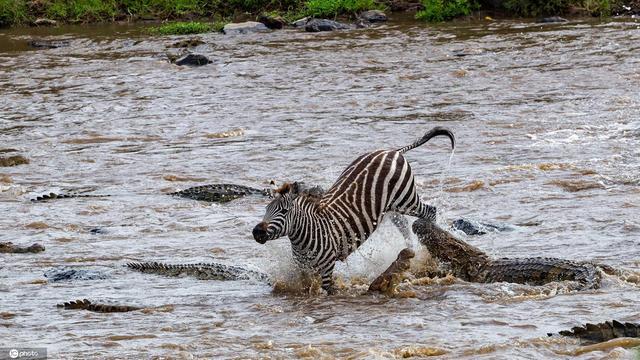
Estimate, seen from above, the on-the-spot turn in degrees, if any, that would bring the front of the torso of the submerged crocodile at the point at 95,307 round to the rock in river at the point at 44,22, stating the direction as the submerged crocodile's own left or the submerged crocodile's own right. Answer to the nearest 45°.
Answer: approximately 90° to the submerged crocodile's own left

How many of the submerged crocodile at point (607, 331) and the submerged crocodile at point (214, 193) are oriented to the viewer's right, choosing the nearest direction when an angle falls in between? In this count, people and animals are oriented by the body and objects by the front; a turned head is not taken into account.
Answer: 1

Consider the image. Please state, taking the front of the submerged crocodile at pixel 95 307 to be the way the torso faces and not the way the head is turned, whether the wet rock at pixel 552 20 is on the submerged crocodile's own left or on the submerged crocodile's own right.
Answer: on the submerged crocodile's own left

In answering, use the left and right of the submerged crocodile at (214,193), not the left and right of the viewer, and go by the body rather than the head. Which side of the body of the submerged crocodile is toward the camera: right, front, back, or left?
right

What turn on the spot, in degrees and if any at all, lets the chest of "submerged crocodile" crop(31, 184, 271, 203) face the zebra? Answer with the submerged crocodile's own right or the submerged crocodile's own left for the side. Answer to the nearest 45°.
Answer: approximately 90° to the submerged crocodile's own right

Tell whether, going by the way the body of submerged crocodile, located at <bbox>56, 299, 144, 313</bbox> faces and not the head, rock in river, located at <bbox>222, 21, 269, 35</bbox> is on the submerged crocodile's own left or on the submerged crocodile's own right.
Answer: on the submerged crocodile's own left

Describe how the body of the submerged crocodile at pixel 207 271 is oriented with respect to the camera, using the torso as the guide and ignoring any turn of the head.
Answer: to the viewer's right

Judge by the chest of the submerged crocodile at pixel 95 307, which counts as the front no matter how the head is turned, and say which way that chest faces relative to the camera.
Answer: to the viewer's right

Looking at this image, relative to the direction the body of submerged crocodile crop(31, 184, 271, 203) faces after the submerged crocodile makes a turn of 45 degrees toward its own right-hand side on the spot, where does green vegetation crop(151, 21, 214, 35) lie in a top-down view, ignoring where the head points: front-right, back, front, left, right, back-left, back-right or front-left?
back-left

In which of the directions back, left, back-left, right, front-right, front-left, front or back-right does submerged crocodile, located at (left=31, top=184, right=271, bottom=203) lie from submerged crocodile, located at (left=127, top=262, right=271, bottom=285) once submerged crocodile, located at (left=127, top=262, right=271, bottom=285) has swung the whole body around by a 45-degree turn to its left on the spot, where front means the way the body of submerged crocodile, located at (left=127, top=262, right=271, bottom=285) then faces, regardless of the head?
front-left

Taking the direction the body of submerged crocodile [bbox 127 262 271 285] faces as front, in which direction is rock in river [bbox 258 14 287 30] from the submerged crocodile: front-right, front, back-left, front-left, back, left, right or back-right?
left
